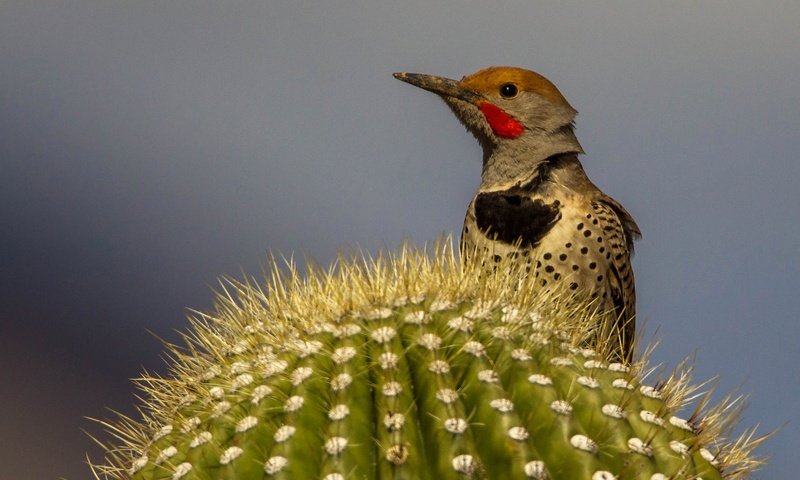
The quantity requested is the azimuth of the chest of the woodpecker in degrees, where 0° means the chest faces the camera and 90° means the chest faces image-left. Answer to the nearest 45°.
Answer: approximately 45°
